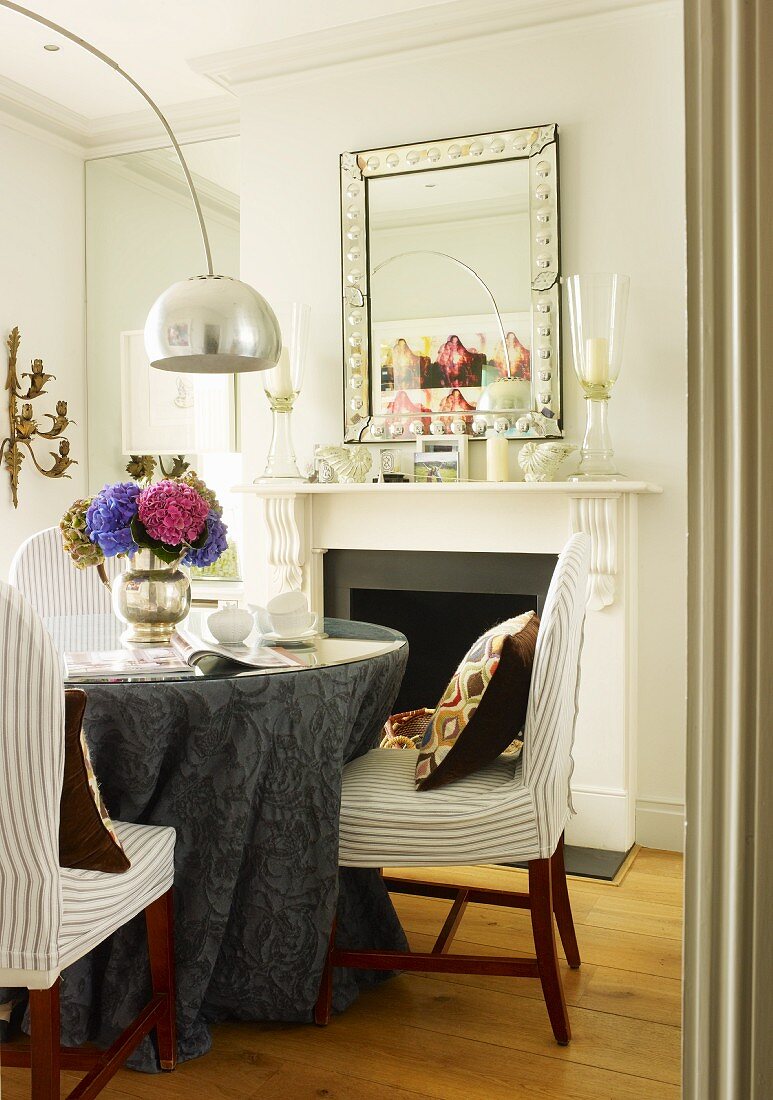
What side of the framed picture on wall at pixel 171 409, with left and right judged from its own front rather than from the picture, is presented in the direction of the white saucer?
front

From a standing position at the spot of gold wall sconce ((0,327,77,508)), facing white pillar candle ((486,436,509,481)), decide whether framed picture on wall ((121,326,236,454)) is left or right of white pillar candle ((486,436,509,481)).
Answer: left

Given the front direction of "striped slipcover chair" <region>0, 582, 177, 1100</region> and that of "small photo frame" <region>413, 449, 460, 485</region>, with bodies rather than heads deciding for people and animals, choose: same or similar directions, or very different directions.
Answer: very different directions

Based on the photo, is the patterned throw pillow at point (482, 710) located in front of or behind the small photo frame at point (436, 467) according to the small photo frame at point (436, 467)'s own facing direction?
in front

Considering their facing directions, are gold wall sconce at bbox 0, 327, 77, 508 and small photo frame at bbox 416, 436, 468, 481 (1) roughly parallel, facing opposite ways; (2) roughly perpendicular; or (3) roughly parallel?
roughly perpendicular

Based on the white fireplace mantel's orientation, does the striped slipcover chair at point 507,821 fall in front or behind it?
in front

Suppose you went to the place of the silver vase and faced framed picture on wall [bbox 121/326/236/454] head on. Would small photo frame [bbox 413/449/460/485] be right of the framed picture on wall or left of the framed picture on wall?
right

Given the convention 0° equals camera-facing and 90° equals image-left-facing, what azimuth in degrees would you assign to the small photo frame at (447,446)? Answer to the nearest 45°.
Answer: approximately 0°

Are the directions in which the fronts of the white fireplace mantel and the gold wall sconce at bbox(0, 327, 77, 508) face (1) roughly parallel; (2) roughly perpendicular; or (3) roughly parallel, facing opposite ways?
roughly perpendicular

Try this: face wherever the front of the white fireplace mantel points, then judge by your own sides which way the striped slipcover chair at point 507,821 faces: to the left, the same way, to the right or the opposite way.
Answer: to the right

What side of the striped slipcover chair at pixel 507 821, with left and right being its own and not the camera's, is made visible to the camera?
left

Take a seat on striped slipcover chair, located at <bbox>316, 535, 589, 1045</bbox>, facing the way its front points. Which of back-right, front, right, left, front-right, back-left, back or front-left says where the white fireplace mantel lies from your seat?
right

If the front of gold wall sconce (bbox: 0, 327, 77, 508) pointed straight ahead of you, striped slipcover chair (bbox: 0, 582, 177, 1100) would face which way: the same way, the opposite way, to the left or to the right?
to the left

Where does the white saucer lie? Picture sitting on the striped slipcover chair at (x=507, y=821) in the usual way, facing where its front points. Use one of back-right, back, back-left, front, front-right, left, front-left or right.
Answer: front-right

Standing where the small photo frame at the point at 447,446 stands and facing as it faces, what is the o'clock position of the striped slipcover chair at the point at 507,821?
The striped slipcover chair is roughly at 12 o'clock from the small photo frame.

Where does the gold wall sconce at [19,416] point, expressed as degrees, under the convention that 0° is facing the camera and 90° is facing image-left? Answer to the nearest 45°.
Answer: approximately 315°
